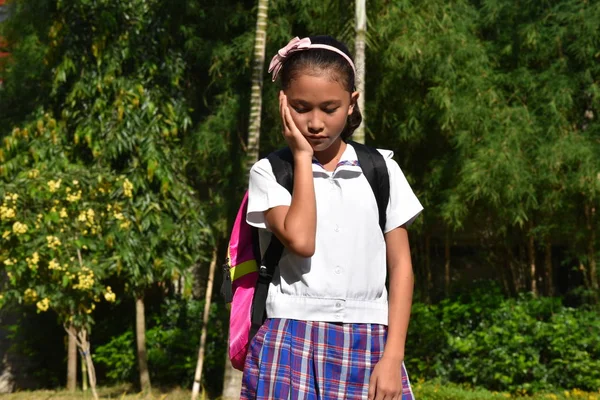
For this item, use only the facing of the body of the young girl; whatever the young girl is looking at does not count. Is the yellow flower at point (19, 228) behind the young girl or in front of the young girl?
behind

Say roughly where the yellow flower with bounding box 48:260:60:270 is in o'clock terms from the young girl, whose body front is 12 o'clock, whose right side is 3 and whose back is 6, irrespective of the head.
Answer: The yellow flower is roughly at 5 o'clock from the young girl.

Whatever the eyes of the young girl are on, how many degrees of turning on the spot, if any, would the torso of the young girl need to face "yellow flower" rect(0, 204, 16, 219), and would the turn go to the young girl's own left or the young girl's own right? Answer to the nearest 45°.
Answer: approximately 135° to the young girl's own right

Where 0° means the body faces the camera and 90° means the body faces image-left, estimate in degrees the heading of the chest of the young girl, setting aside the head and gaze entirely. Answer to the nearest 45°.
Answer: approximately 0°

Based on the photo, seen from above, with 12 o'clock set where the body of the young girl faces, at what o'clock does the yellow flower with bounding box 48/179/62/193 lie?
The yellow flower is roughly at 5 o'clock from the young girl.

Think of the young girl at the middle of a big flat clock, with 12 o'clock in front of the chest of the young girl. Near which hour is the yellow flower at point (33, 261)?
The yellow flower is roughly at 5 o'clock from the young girl.

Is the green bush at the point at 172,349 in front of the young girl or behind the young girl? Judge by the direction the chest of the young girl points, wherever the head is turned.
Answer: behind

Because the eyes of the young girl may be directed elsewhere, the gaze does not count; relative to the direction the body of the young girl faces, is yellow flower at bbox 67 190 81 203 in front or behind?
behind

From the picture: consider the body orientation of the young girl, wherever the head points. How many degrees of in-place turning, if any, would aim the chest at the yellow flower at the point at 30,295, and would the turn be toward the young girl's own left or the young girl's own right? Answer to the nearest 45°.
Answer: approximately 135° to the young girl's own right
